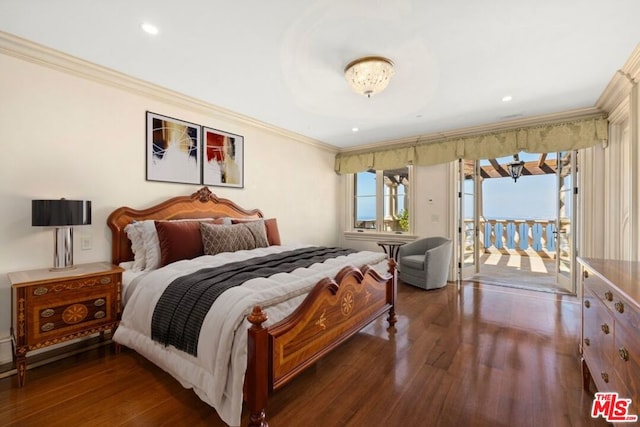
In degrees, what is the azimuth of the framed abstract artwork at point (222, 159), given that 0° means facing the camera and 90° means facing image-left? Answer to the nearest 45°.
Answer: approximately 315°

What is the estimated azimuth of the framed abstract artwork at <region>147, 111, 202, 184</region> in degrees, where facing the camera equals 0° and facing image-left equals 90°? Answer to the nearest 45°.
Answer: approximately 315°

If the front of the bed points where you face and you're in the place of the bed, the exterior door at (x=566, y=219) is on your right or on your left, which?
on your left

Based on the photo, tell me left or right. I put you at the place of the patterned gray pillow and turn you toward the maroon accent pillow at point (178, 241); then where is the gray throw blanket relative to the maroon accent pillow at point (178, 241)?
left
